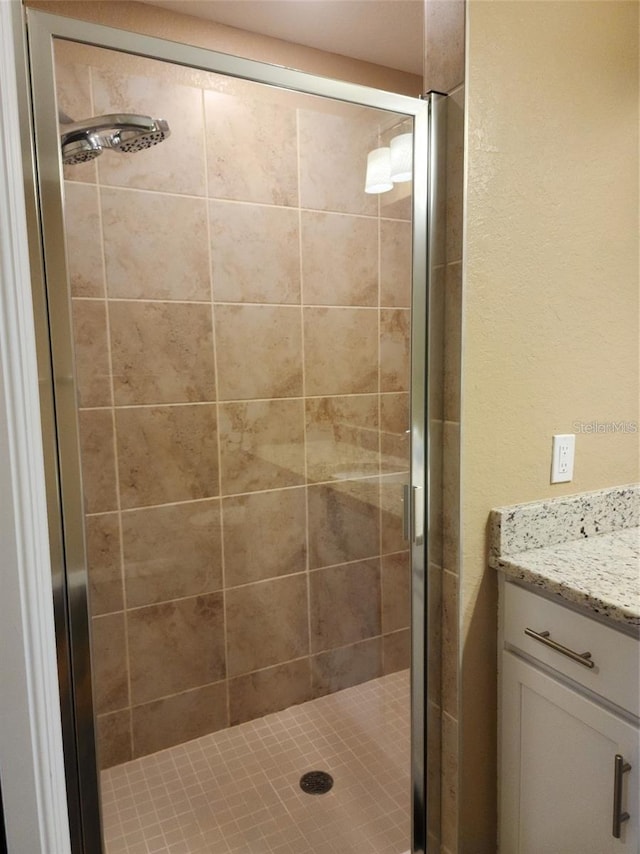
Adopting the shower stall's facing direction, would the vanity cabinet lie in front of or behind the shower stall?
in front

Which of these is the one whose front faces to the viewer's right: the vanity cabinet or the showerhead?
the showerhead

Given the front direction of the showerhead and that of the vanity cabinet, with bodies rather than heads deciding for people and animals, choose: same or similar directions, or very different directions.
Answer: very different directions

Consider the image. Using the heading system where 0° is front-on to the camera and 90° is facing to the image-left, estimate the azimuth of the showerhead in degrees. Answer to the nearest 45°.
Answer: approximately 270°

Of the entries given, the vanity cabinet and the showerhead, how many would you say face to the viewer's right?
1
